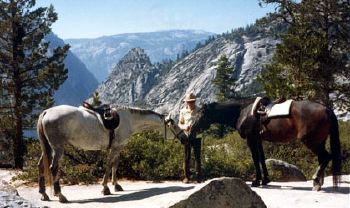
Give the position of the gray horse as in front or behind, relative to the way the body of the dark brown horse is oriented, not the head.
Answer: in front

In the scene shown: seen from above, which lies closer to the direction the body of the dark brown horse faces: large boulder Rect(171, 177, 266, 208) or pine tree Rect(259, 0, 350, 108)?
the large boulder

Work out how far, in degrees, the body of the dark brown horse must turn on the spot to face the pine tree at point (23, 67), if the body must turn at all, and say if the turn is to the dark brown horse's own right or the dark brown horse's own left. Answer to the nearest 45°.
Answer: approximately 45° to the dark brown horse's own right

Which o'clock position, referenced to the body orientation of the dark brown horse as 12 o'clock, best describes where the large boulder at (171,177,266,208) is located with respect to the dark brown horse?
The large boulder is roughly at 10 o'clock from the dark brown horse.

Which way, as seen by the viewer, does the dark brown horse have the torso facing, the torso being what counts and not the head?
to the viewer's left

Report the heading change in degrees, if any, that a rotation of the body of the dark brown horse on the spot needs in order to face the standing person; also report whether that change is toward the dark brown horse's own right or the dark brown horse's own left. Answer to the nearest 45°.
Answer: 0° — it already faces them

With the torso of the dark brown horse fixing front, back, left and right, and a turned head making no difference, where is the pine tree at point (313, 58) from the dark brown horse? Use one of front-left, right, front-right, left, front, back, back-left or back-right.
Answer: right
